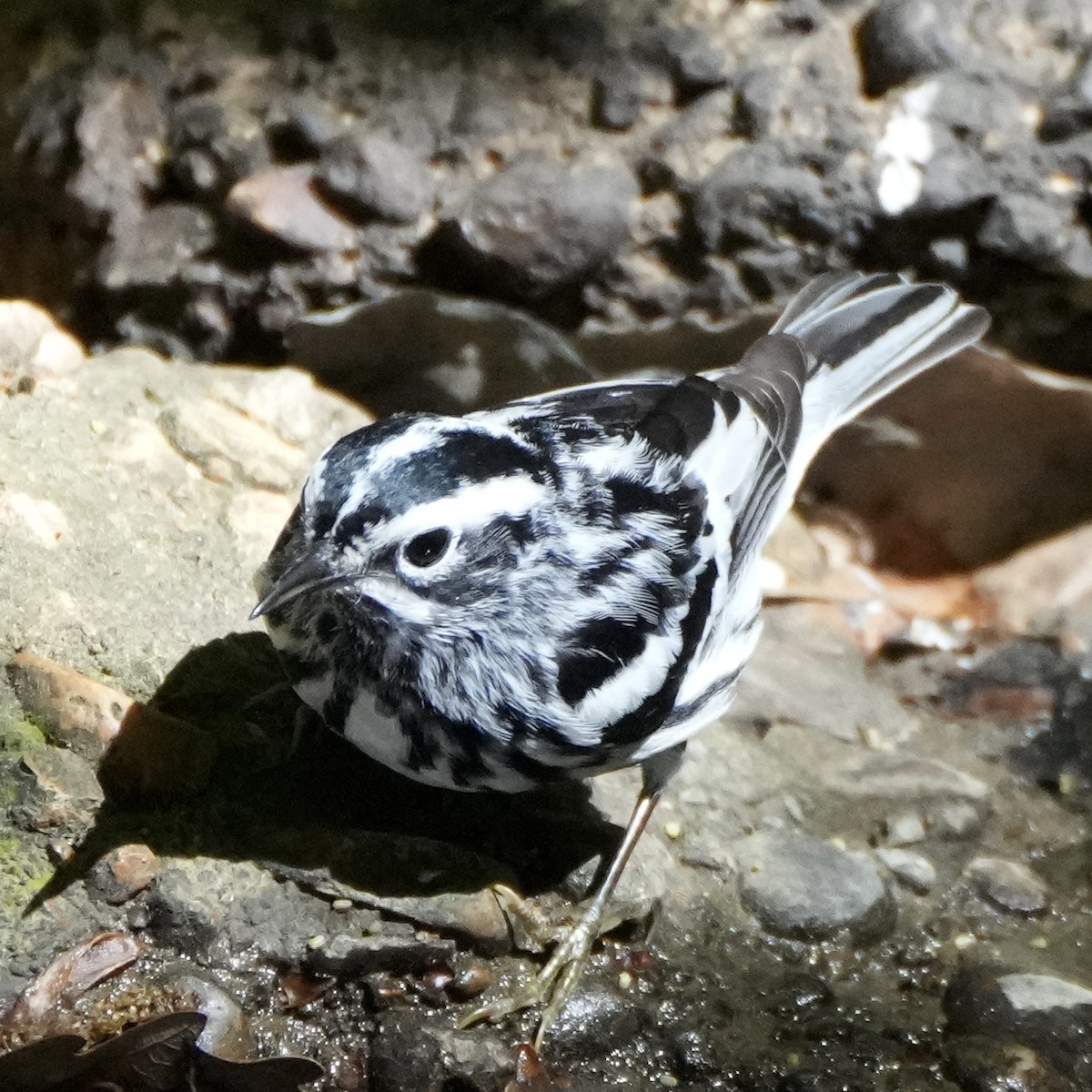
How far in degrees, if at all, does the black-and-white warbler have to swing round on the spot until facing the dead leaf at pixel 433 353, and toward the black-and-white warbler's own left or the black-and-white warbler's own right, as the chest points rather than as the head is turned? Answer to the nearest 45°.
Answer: approximately 135° to the black-and-white warbler's own right

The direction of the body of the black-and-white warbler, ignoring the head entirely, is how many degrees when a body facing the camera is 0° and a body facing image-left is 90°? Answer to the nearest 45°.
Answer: approximately 45°

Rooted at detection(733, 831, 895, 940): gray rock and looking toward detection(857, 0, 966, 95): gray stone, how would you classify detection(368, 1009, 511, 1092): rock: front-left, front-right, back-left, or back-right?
back-left

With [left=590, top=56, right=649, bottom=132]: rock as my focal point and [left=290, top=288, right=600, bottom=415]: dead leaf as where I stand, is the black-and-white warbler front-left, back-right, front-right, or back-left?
back-right

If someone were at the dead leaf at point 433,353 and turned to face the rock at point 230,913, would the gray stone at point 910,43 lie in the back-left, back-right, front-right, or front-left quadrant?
back-left

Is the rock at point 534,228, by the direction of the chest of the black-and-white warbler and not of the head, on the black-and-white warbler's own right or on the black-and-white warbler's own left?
on the black-and-white warbler's own right
